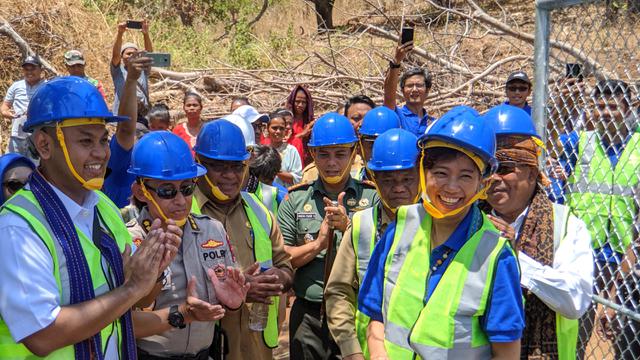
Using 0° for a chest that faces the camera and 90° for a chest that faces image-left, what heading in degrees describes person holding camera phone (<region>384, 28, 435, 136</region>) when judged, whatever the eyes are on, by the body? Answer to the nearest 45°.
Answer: approximately 0°

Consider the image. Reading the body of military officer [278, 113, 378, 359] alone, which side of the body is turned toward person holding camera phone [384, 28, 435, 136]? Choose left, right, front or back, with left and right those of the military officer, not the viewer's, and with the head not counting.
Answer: back

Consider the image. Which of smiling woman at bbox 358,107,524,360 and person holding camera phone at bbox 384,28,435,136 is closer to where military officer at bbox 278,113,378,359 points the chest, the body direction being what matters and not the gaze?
the smiling woman

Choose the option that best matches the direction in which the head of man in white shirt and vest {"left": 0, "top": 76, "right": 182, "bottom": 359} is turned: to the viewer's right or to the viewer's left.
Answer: to the viewer's right

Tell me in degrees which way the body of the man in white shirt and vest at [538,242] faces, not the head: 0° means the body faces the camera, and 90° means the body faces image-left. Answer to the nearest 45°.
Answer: approximately 45°

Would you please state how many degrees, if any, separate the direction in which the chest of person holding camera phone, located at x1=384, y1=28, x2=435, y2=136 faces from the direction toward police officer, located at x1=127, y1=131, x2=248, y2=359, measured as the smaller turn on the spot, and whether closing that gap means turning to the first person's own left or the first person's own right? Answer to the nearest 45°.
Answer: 0° — they already face them

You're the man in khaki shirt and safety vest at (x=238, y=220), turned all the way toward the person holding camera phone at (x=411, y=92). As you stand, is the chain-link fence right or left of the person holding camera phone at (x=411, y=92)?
right

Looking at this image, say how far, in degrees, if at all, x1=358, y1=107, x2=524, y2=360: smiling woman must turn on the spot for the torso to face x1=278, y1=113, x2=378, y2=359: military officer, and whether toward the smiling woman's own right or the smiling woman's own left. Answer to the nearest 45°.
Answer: approximately 135° to the smiling woman's own right
